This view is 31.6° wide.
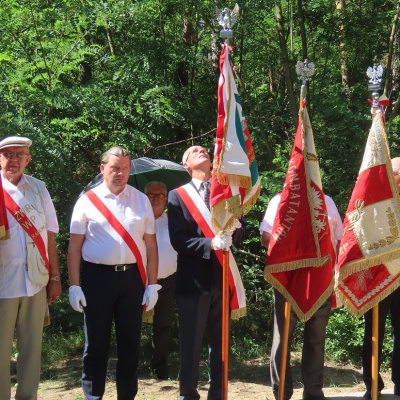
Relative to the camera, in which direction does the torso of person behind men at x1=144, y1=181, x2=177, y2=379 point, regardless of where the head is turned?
toward the camera

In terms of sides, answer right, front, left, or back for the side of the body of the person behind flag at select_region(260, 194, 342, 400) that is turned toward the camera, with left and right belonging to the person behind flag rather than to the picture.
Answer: front

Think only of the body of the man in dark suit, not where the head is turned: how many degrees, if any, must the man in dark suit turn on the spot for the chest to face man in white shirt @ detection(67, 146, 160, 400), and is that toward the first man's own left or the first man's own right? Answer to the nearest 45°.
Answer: approximately 135° to the first man's own right

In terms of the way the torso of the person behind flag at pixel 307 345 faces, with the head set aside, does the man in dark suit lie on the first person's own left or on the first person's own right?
on the first person's own right

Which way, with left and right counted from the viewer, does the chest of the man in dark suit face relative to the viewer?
facing the viewer and to the right of the viewer

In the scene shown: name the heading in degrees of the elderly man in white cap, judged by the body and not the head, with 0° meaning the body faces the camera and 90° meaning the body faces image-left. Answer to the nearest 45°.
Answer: approximately 0°

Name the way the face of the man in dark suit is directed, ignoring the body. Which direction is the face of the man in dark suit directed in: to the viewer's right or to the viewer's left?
to the viewer's right

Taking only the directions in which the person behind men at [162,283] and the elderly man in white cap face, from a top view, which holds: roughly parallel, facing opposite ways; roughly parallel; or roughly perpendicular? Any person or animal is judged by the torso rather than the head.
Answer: roughly parallel

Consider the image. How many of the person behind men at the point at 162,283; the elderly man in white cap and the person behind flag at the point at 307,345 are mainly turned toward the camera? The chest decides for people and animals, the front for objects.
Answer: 3

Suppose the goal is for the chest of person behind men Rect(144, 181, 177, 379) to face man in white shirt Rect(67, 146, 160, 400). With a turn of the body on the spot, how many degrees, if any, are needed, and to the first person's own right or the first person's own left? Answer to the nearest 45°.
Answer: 0° — they already face them

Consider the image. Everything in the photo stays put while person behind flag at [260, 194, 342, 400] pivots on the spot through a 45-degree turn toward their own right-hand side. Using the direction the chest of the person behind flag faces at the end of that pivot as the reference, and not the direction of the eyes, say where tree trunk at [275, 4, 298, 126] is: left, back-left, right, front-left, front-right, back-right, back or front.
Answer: back-right

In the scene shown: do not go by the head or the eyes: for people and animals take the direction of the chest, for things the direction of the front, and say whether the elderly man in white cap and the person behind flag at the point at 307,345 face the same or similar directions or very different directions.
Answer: same or similar directions

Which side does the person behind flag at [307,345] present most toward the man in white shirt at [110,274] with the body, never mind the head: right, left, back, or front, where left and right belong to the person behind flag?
right

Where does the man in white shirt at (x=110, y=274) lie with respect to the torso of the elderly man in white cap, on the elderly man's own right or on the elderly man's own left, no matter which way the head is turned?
on the elderly man's own left

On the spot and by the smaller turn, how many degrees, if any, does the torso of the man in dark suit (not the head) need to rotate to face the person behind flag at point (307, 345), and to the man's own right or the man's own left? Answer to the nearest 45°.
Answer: approximately 90° to the man's own left
